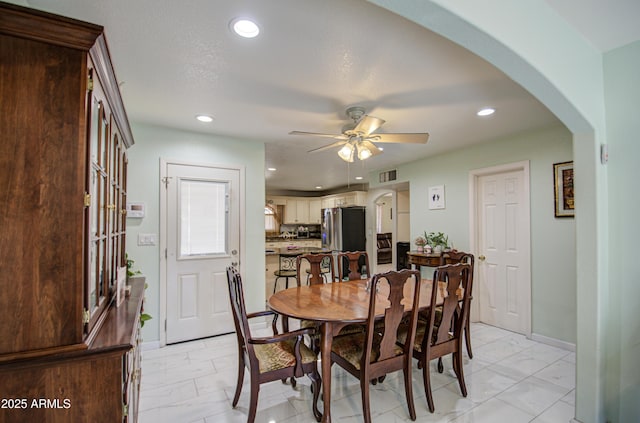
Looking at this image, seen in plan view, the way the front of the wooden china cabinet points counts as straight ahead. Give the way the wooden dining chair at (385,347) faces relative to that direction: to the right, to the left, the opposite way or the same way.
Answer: to the left

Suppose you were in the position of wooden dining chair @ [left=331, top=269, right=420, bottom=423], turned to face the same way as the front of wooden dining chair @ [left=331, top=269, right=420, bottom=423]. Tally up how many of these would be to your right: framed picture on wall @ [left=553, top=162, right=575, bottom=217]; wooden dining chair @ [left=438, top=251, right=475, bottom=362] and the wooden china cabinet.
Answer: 2

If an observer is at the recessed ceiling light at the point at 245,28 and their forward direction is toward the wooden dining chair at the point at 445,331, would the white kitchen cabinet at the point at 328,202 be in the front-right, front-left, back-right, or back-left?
front-left

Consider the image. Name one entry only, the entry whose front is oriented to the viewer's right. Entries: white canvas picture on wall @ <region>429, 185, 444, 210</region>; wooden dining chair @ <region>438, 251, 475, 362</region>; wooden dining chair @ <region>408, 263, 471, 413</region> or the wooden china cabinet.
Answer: the wooden china cabinet

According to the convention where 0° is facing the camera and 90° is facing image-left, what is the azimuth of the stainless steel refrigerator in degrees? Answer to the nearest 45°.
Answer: approximately 45°

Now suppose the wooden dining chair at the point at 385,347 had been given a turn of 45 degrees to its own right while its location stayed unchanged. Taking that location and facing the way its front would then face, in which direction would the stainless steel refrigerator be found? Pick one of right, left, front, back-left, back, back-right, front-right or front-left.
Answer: front

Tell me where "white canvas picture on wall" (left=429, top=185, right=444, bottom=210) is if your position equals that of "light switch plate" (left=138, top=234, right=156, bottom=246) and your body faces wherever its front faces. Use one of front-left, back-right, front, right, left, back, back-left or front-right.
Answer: left

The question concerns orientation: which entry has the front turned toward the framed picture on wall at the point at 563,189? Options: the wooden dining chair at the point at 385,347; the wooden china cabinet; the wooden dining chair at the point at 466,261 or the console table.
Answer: the wooden china cabinet

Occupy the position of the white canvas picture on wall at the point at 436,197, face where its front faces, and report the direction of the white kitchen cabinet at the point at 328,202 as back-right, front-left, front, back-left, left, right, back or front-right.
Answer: right

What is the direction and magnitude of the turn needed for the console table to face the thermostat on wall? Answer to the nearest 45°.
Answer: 0° — it already faces it

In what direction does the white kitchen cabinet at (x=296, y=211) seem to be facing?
toward the camera

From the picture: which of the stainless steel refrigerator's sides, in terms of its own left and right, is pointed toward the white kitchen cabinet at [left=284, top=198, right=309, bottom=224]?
right
